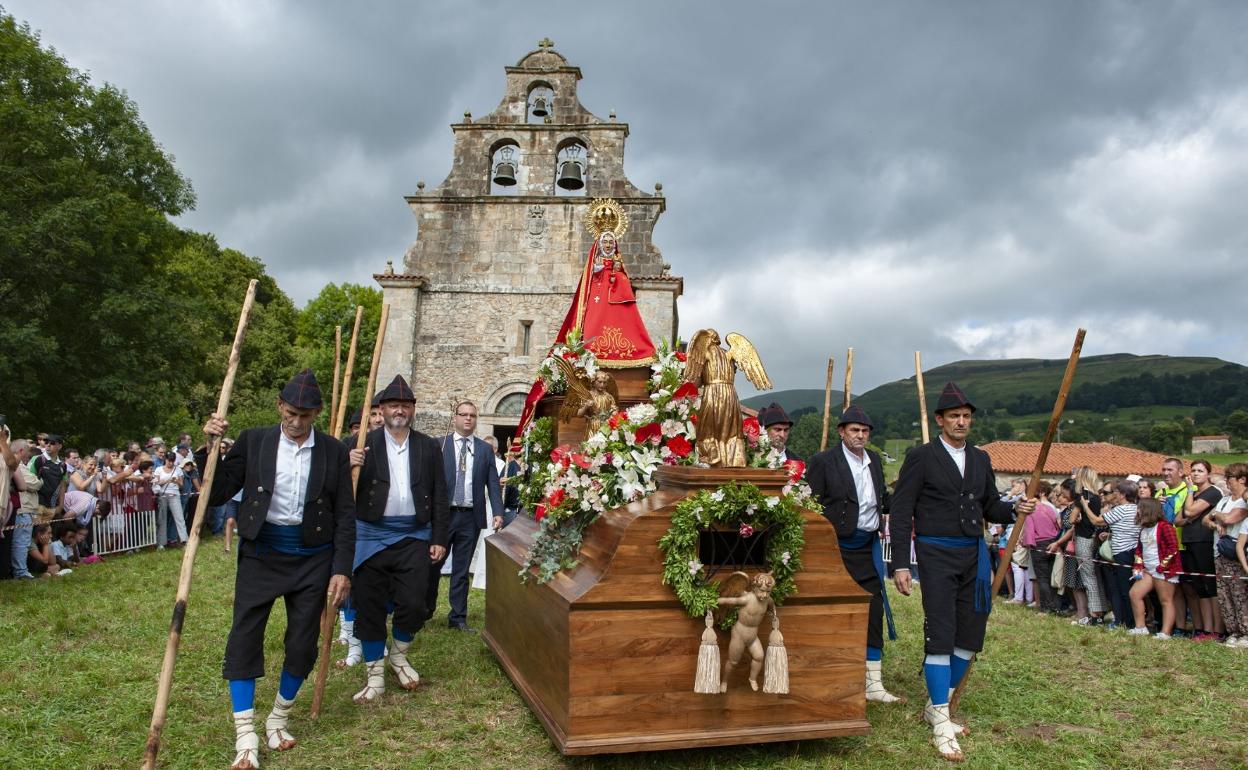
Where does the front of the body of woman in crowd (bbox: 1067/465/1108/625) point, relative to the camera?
to the viewer's left

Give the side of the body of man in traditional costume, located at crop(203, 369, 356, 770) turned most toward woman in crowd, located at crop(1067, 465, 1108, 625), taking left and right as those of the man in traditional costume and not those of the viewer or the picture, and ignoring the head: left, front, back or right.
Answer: left

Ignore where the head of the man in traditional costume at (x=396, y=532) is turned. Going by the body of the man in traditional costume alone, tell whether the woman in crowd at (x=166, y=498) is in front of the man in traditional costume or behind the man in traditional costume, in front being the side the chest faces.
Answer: behind

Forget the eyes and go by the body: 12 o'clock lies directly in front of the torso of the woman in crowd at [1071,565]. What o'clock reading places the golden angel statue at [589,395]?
The golden angel statue is roughly at 10 o'clock from the woman in crowd.

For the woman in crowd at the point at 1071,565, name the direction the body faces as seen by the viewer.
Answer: to the viewer's left

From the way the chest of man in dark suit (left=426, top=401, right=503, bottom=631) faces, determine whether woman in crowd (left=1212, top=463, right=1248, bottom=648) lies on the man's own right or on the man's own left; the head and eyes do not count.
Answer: on the man's own left

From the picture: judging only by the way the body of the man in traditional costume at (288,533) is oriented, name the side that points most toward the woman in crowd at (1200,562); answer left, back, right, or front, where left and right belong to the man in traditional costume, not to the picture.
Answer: left

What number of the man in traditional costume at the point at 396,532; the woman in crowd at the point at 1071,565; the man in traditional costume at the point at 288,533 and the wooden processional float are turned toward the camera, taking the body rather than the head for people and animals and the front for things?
3

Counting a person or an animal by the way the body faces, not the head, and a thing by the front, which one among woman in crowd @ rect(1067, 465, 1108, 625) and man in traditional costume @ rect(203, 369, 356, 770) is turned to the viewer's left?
the woman in crowd
